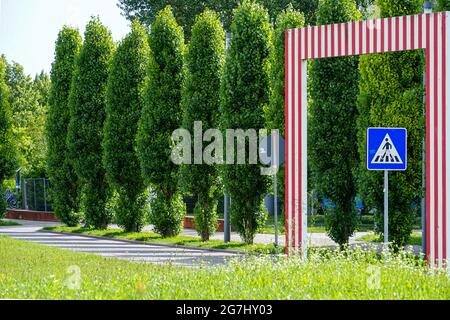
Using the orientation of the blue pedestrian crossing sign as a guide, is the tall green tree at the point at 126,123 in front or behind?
behind

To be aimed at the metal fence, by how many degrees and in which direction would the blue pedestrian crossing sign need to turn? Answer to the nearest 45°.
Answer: approximately 135° to its right

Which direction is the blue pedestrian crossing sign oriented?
toward the camera

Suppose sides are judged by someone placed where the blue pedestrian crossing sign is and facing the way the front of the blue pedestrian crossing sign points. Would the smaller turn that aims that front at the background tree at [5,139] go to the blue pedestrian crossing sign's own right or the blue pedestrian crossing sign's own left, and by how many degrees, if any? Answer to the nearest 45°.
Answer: approximately 135° to the blue pedestrian crossing sign's own right

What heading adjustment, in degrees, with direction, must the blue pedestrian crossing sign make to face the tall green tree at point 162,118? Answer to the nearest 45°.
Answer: approximately 135° to its right

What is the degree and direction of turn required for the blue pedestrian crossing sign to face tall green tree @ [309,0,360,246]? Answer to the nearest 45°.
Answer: approximately 180°
